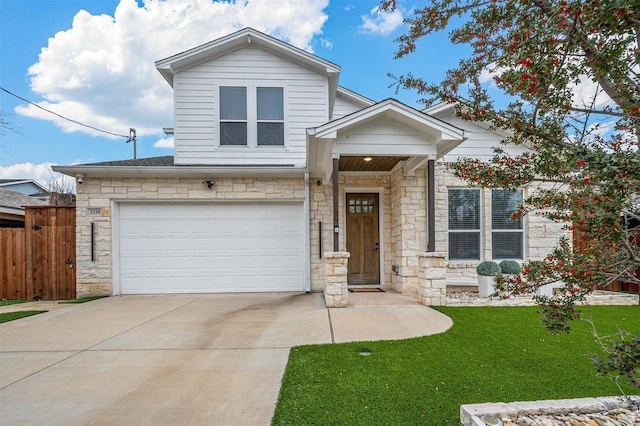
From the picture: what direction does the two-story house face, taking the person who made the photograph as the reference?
facing the viewer

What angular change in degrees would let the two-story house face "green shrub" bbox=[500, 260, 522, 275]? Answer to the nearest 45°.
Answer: approximately 90° to its left

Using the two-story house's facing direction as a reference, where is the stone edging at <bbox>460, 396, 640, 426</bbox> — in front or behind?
in front

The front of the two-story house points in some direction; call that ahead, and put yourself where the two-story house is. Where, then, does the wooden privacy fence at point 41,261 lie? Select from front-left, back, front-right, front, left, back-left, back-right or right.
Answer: right

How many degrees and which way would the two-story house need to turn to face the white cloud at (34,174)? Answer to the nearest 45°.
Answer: approximately 135° to its right

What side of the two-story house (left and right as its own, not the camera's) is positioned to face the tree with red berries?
front
